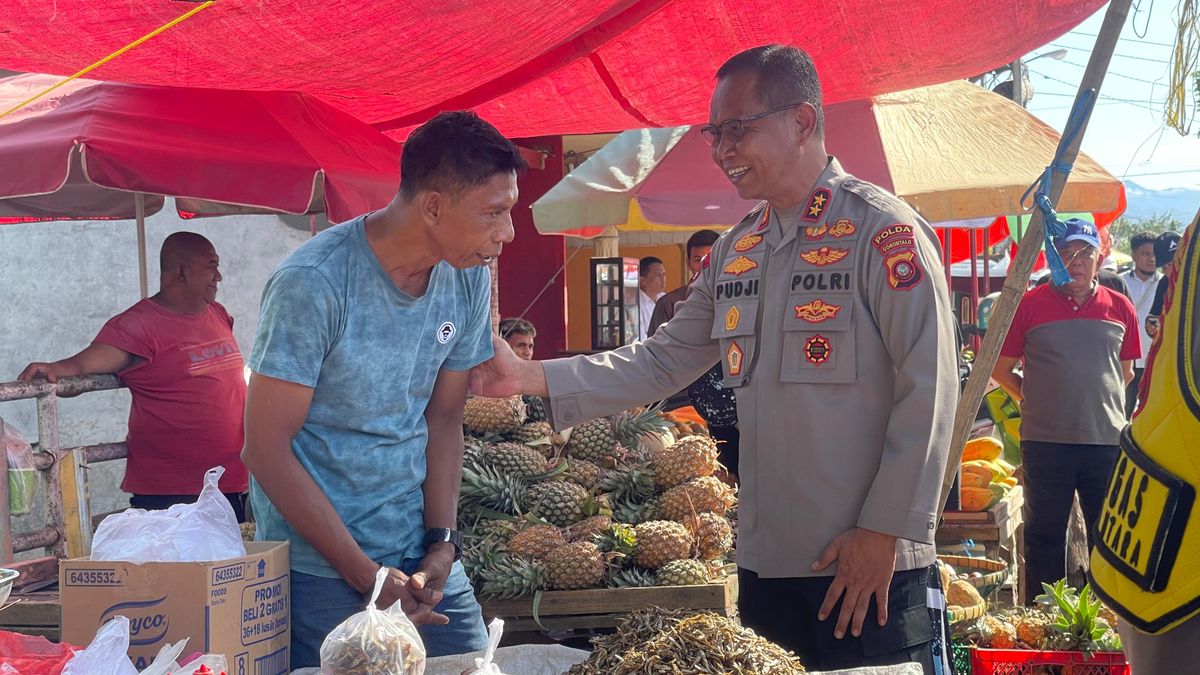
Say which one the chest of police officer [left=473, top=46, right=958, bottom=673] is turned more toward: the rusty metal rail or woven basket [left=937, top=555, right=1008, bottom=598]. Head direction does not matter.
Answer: the rusty metal rail

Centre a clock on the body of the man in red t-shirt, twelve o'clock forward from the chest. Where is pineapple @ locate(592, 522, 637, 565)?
The pineapple is roughly at 12 o'clock from the man in red t-shirt.

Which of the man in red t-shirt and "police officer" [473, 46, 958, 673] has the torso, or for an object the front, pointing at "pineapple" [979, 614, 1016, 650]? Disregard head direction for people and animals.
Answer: the man in red t-shirt

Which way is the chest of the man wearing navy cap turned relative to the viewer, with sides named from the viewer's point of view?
facing the viewer

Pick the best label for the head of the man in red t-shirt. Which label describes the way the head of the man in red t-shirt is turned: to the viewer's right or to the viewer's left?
to the viewer's right

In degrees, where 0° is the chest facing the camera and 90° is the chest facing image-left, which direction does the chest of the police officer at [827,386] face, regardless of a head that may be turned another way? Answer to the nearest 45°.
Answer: approximately 45°

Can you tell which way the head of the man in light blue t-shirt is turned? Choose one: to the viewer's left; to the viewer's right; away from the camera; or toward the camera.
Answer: to the viewer's right

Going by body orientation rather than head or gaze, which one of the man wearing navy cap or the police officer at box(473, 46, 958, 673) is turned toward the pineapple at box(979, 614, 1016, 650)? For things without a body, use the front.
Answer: the man wearing navy cap

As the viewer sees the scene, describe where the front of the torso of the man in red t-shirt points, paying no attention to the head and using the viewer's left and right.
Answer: facing the viewer and to the right of the viewer

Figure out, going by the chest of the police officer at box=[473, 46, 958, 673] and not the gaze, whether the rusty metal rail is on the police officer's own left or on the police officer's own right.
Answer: on the police officer's own right
